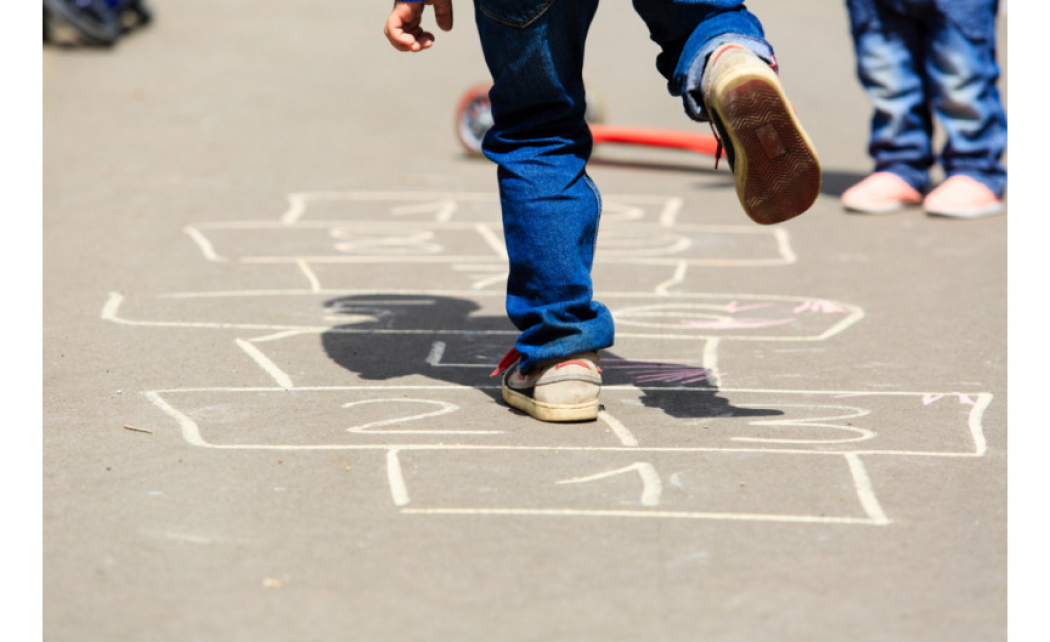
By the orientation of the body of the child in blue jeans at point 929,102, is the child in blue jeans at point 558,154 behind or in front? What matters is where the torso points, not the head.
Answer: in front

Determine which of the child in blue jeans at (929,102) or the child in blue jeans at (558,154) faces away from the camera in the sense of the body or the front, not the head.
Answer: the child in blue jeans at (558,154)

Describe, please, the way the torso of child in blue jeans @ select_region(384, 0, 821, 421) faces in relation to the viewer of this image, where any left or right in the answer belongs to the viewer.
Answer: facing away from the viewer

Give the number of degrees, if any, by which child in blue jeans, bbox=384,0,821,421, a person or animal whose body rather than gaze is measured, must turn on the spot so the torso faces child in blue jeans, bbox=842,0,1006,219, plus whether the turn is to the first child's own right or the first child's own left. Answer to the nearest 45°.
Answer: approximately 45° to the first child's own right

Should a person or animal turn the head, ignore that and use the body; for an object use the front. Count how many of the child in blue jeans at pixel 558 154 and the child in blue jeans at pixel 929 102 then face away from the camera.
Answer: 1

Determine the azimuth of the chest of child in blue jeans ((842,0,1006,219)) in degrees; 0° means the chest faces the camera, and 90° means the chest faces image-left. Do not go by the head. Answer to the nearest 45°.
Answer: approximately 45°
